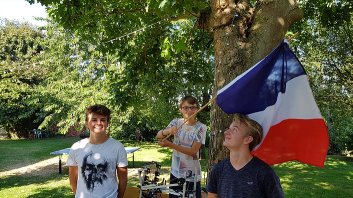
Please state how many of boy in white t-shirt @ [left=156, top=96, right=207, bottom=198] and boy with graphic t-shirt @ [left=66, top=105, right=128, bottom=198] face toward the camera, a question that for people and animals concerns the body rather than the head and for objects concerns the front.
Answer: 2

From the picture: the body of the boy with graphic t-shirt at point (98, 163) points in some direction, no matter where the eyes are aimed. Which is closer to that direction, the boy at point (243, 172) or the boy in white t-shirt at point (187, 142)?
the boy

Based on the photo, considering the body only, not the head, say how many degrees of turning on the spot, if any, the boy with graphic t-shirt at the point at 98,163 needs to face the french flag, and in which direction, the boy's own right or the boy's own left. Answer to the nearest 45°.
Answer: approximately 45° to the boy's own left

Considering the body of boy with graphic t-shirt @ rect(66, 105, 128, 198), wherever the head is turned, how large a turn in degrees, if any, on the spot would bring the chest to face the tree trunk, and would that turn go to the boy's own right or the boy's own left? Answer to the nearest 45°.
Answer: approximately 90° to the boy's own left

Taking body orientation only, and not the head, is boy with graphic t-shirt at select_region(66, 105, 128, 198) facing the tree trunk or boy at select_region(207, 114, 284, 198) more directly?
the boy

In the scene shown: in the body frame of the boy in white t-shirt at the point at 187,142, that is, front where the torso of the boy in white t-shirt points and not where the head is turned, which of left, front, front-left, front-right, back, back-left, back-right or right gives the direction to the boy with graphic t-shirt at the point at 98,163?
front-right

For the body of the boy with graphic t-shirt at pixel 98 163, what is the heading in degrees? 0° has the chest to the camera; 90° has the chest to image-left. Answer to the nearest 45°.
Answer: approximately 0°

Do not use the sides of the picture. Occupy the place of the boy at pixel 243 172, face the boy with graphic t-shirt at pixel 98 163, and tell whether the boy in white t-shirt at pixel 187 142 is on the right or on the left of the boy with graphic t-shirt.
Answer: right

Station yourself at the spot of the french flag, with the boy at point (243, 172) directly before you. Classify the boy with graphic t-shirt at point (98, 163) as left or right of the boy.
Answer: right
